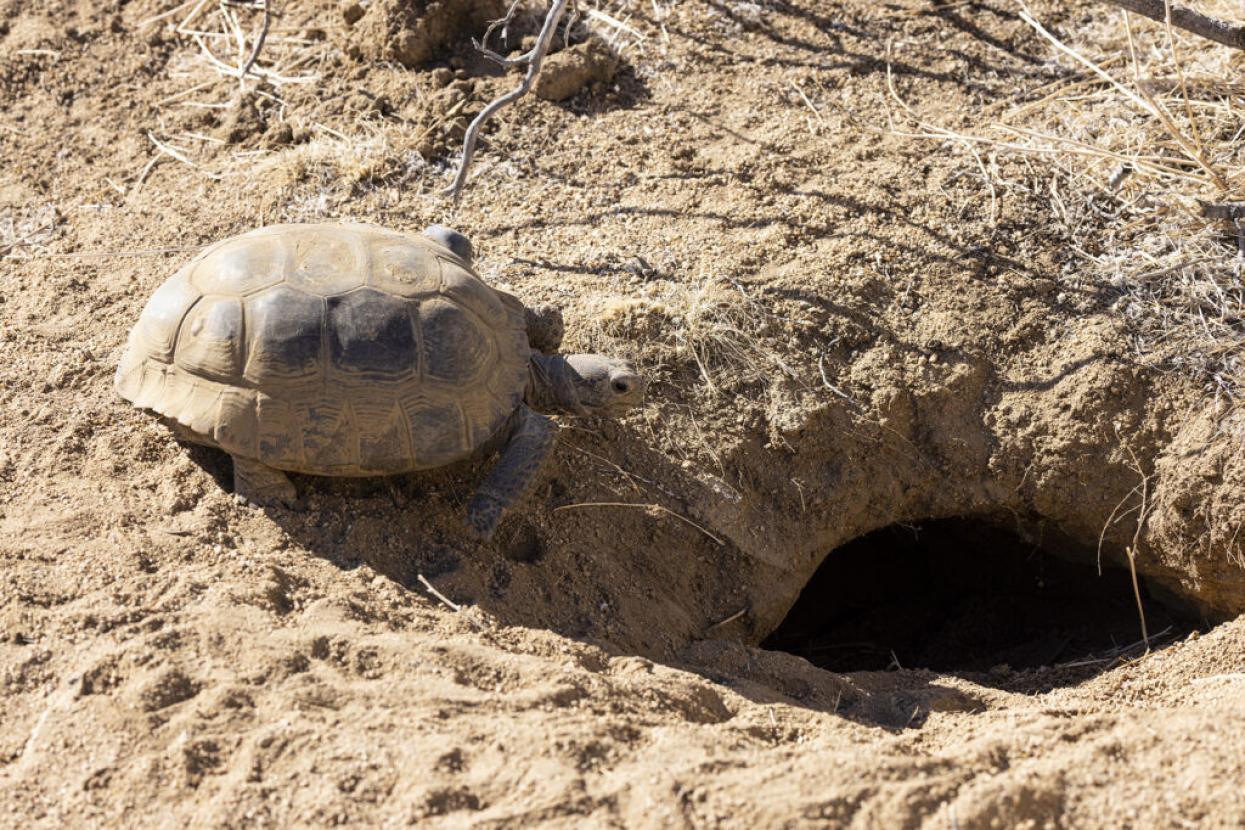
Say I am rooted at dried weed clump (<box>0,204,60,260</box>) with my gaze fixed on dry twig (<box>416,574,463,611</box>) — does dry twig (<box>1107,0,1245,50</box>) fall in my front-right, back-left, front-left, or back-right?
front-left

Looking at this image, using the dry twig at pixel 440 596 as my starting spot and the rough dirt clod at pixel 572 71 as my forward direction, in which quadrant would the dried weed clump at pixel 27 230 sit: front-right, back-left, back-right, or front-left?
front-left

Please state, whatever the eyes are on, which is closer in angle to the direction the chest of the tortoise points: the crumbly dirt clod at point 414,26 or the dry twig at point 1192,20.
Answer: the dry twig

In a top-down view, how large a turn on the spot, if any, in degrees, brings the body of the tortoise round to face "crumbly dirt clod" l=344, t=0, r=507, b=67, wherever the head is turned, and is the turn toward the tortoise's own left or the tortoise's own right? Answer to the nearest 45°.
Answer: approximately 90° to the tortoise's own left

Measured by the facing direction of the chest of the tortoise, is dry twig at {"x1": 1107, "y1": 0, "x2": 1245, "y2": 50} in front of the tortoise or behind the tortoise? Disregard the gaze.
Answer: in front

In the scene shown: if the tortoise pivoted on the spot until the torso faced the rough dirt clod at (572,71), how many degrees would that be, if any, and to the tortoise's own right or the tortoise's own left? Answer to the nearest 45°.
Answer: approximately 90° to the tortoise's own left

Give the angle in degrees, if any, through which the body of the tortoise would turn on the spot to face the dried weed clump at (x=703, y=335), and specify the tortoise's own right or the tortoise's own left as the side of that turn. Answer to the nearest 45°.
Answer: approximately 45° to the tortoise's own left

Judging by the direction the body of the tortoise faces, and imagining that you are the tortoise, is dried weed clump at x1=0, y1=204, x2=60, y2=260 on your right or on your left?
on your left

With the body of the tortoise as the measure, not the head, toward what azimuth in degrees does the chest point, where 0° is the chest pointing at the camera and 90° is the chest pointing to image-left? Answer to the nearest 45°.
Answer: approximately 270°
